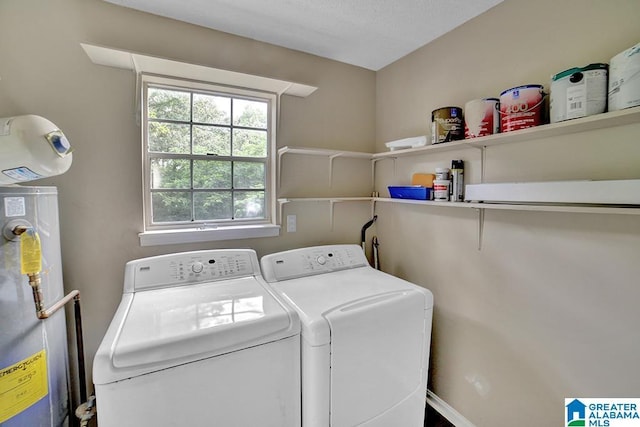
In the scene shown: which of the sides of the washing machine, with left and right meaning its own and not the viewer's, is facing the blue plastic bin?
left

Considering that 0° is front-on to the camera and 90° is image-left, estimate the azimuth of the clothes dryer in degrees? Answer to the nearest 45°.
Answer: approximately 315°

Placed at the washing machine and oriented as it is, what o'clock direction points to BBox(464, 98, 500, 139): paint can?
The paint can is roughly at 9 o'clock from the washing machine.

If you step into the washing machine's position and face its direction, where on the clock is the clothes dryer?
The clothes dryer is roughly at 9 o'clock from the washing machine.

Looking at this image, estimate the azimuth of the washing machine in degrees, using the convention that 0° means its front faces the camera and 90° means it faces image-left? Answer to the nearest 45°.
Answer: approximately 0°

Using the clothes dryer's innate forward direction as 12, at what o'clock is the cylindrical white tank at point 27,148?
The cylindrical white tank is roughly at 4 o'clock from the clothes dryer.
